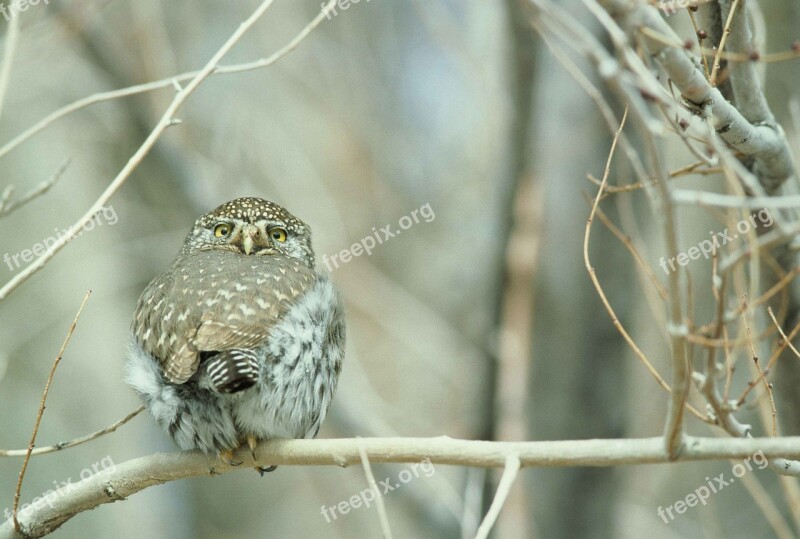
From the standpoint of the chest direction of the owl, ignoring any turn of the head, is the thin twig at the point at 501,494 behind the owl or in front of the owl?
behind

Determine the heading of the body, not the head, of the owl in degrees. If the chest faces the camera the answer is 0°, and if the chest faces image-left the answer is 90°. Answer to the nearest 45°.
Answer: approximately 180°

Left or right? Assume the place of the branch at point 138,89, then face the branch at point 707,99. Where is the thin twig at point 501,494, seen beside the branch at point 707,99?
right
